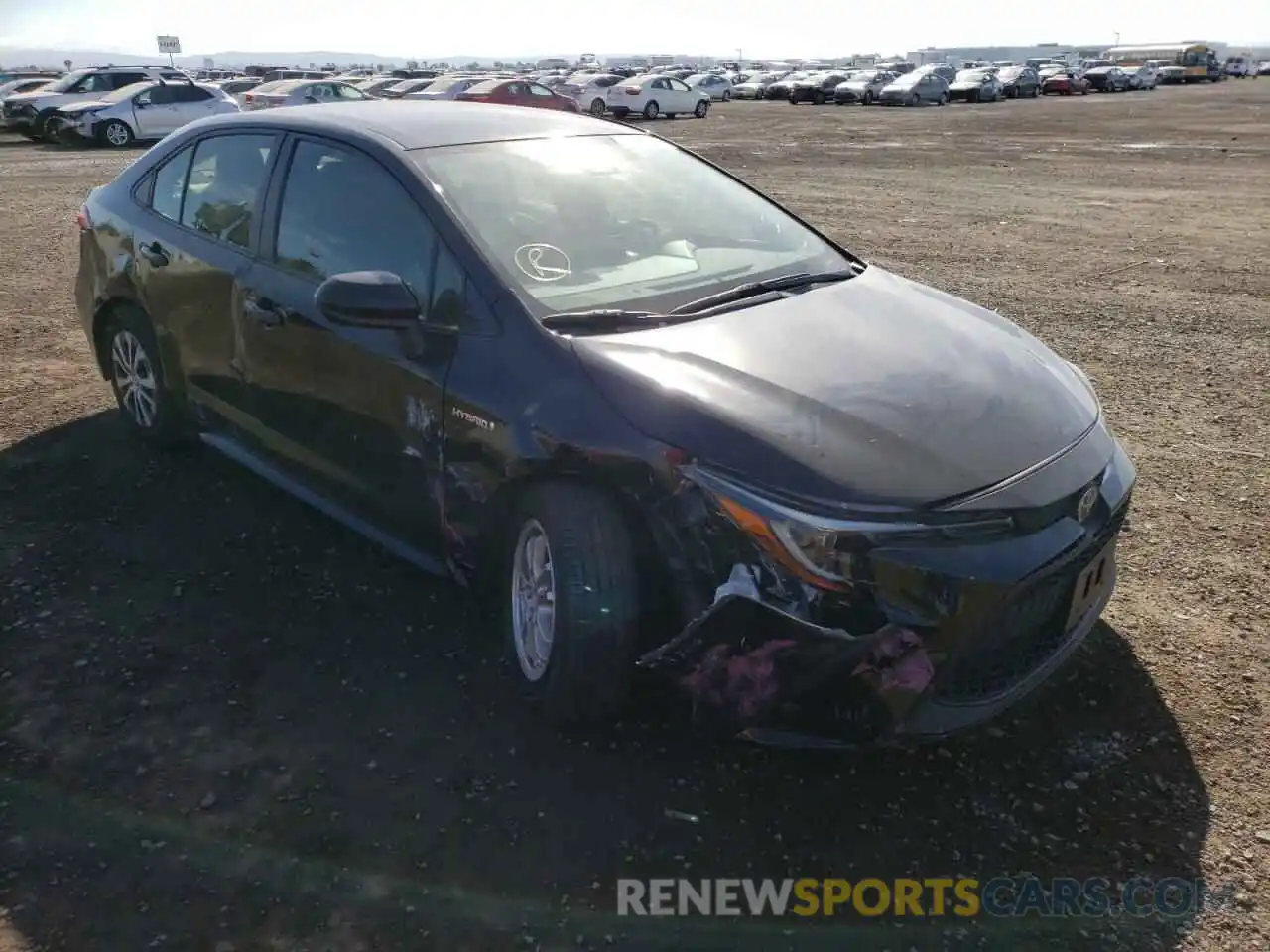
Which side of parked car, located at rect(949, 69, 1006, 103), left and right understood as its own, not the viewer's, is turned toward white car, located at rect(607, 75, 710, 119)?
front

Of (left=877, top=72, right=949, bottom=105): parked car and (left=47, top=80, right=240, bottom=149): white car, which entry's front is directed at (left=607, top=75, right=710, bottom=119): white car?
the parked car

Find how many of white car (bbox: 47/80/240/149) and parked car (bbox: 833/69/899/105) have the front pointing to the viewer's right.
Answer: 0

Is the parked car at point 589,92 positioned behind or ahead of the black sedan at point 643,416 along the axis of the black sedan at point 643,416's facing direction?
behind

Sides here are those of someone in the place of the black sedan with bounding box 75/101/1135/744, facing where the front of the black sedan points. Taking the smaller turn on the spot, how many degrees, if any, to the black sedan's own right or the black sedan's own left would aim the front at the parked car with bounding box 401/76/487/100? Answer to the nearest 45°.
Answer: approximately 135° to the black sedan's own left

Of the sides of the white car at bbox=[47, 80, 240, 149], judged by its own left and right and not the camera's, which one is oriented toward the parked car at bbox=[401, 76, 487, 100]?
back

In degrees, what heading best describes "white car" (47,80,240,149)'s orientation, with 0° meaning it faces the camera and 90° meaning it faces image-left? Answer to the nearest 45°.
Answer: approximately 45°

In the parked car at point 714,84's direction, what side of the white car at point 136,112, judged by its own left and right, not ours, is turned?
back

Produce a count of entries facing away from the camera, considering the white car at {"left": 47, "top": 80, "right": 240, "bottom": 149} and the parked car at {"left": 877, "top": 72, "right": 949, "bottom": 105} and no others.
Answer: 0

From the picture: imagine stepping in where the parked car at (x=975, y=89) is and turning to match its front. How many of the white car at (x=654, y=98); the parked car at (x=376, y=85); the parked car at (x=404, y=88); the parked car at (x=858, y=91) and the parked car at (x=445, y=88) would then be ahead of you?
5

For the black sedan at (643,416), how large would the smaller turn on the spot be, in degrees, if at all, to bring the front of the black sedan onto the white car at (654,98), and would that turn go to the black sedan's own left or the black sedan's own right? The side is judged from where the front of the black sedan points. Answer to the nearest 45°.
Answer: approximately 135° to the black sedan's own left

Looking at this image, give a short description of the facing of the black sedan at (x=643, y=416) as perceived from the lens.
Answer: facing the viewer and to the right of the viewer
